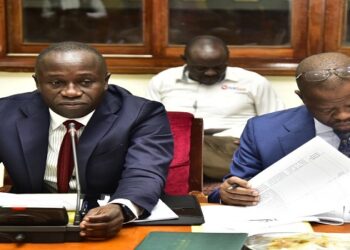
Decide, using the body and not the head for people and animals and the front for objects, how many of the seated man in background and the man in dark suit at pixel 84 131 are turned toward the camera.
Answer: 2

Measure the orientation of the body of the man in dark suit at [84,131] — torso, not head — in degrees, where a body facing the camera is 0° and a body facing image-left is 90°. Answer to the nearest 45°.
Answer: approximately 0°

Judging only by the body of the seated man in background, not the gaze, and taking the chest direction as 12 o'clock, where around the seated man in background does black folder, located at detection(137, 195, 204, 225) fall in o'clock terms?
The black folder is roughly at 12 o'clock from the seated man in background.

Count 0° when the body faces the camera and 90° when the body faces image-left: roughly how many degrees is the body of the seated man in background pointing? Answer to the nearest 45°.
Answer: approximately 0°
